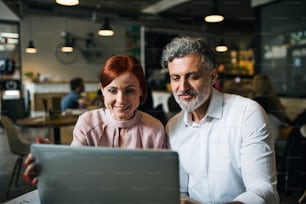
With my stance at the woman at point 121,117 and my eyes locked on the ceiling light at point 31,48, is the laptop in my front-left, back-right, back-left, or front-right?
back-left

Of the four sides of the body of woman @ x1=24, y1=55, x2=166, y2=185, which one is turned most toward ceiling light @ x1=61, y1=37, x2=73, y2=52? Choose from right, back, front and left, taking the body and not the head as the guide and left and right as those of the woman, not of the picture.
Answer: back

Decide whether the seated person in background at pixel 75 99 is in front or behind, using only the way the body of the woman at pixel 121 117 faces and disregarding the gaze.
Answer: behind

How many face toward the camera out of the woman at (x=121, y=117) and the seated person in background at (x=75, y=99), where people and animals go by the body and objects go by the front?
1

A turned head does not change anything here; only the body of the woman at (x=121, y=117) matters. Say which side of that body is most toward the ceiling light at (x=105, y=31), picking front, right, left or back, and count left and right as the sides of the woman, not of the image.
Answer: back

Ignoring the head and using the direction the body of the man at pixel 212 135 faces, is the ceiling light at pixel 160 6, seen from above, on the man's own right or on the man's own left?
on the man's own right
